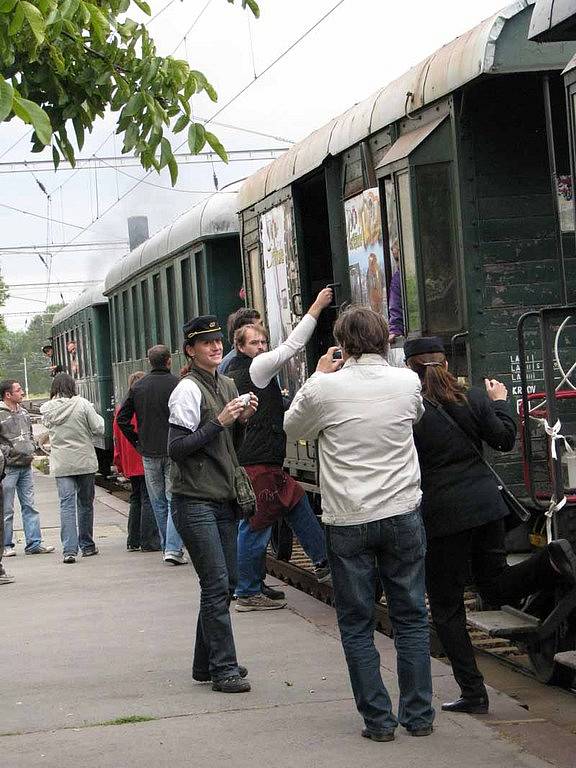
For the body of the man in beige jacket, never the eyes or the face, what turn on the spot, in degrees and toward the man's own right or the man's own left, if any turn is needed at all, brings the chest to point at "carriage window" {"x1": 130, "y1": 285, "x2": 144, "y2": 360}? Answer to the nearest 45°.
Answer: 0° — they already face it

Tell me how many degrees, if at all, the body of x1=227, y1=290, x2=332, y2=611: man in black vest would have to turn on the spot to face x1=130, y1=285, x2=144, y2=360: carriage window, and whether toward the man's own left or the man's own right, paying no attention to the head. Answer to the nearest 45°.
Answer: approximately 90° to the man's own left

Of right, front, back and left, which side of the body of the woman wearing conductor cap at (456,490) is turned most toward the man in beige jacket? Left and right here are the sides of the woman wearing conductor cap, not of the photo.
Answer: left

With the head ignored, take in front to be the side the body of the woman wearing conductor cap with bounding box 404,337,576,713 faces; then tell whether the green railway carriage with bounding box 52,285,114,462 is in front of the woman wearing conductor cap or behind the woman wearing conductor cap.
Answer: in front

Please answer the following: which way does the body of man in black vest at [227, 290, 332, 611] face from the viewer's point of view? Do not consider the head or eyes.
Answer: to the viewer's right

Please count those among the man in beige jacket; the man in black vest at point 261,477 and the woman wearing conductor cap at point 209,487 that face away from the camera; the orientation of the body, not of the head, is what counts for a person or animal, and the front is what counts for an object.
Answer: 1

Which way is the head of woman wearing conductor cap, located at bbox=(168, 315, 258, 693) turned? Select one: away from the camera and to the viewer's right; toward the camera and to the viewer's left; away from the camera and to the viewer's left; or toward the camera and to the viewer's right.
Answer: toward the camera and to the viewer's right

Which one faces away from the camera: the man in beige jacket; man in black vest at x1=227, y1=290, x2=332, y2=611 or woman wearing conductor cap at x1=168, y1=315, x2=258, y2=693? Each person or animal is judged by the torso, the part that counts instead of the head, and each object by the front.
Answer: the man in beige jacket

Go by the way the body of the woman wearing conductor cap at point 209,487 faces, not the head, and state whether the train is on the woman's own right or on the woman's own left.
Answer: on the woman's own left

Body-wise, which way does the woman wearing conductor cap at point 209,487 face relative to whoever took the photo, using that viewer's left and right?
facing the viewer and to the right of the viewer

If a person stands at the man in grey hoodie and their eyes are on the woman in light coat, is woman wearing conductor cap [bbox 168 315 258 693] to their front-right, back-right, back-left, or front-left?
front-right

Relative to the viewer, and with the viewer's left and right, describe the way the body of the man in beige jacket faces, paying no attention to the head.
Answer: facing away from the viewer

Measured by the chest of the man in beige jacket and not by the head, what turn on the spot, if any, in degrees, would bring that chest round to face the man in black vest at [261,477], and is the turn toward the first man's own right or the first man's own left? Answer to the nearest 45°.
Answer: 0° — they already face them

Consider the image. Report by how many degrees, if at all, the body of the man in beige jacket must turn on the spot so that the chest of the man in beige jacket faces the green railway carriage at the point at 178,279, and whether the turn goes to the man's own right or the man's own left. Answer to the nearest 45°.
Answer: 0° — they already face it
